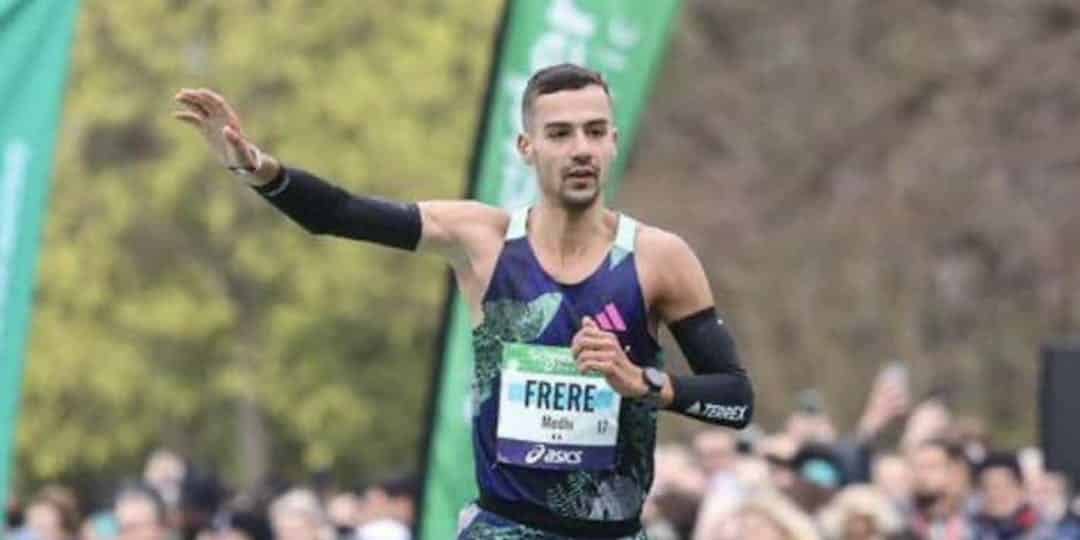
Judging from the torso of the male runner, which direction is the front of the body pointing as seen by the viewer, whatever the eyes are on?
toward the camera

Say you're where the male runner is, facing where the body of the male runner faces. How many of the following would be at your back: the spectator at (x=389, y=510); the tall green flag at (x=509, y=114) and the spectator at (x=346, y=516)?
3

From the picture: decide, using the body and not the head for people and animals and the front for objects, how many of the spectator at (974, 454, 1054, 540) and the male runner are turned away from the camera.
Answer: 0

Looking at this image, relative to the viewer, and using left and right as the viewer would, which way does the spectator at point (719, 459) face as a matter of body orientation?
facing the viewer and to the left of the viewer

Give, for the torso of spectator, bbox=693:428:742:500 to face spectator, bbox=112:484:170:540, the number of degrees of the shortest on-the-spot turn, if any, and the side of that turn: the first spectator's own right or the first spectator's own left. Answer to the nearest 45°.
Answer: approximately 45° to the first spectator's own right

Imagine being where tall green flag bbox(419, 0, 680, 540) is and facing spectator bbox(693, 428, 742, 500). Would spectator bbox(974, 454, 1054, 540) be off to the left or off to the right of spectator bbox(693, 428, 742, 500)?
right

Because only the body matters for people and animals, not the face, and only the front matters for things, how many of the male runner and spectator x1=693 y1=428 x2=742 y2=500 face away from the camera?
0
